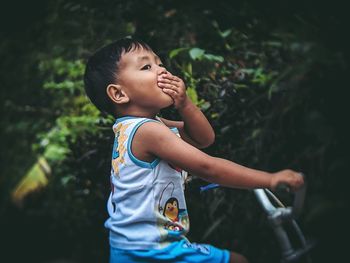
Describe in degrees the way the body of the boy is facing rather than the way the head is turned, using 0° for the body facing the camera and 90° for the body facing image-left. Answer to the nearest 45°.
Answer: approximately 270°

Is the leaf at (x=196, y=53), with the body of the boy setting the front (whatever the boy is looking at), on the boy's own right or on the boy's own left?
on the boy's own left

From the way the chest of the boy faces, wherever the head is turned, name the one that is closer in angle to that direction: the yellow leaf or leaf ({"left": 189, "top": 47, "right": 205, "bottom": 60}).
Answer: the leaf
